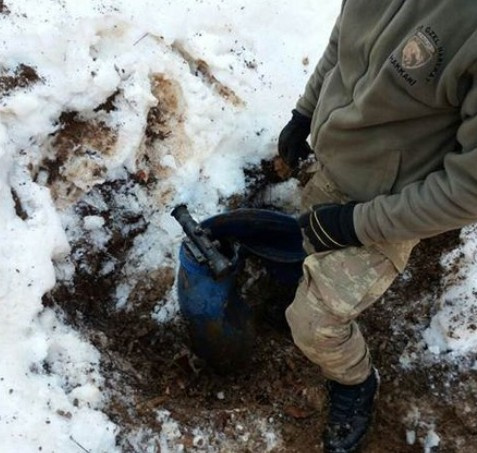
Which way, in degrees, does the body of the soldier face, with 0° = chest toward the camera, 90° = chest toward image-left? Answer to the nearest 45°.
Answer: approximately 45°
